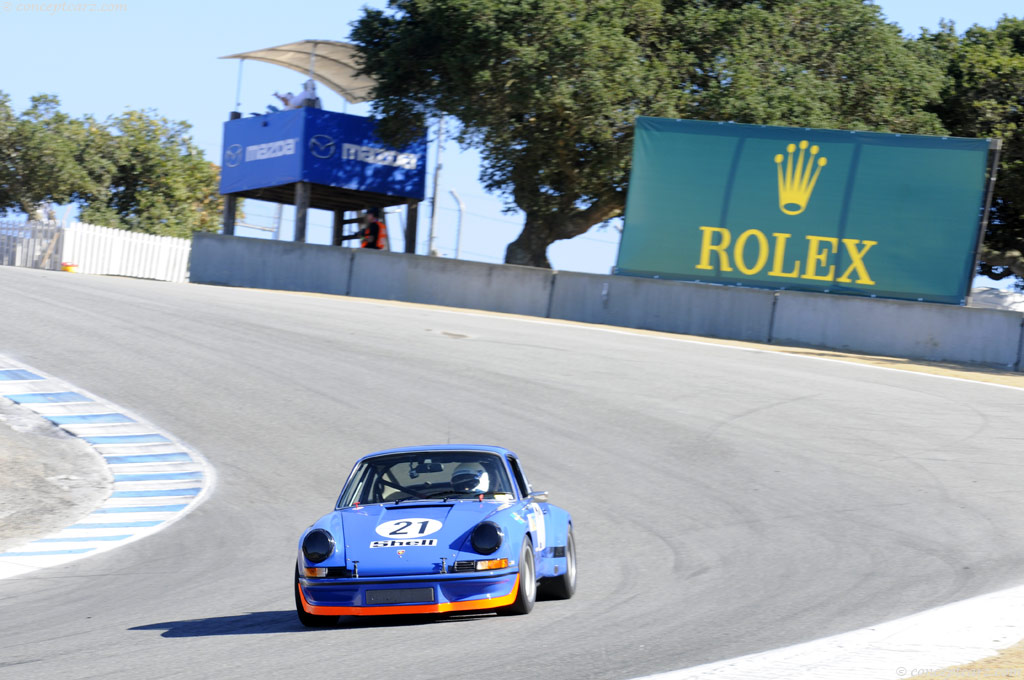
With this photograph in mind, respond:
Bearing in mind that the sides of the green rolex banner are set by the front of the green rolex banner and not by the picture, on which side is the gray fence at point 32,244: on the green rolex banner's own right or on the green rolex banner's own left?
on the green rolex banner's own right

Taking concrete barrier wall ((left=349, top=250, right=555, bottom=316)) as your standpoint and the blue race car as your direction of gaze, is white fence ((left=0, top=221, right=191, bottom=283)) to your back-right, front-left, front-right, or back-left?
back-right

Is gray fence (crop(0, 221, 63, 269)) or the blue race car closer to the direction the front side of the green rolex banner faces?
the blue race car

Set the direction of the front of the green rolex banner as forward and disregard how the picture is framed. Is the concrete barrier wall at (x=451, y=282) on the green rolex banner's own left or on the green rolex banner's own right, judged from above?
on the green rolex banner's own right

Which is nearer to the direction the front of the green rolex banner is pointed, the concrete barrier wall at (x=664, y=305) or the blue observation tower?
the concrete barrier wall

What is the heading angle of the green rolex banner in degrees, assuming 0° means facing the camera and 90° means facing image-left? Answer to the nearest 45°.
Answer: approximately 0°

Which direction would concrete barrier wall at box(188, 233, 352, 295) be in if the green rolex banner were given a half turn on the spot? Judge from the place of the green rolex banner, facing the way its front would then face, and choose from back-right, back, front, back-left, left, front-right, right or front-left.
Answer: left

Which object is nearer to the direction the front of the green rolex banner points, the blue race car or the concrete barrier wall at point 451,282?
the blue race car

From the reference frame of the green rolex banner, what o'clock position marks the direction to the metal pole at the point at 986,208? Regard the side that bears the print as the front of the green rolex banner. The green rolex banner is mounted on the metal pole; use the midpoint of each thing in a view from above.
The metal pole is roughly at 9 o'clock from the green rolex banner.
